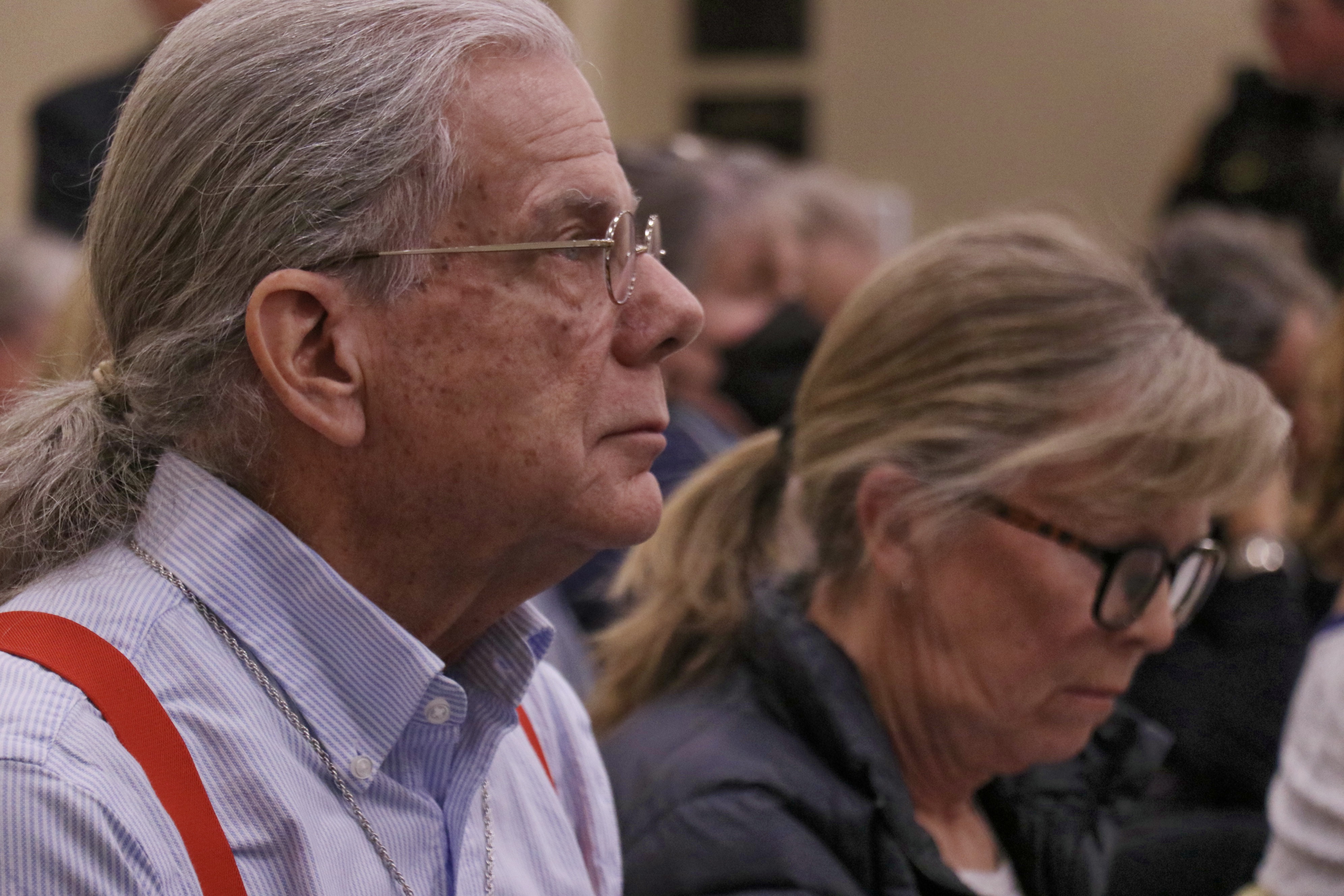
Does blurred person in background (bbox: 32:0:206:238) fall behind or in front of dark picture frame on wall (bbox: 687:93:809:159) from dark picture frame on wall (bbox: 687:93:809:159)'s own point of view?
in front

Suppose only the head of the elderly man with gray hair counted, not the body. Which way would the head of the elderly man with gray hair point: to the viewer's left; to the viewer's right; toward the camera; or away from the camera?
to the viewer's right

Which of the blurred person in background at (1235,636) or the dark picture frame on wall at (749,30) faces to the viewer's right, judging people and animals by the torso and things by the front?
the blurred person in background

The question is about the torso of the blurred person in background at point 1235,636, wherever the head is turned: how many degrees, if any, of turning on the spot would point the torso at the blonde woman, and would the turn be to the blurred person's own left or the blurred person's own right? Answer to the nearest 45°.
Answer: approximately 90° to the blurred person's own right

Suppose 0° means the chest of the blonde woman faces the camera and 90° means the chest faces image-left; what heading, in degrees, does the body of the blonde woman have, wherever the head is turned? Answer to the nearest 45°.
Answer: approximately 315°

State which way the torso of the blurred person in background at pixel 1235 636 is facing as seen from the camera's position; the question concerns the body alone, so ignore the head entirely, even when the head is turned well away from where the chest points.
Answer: to the viewer's right

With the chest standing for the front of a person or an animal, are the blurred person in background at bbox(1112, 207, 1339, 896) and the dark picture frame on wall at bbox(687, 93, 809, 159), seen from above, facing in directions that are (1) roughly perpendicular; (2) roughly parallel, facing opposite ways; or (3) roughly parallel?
roughly perpendicular

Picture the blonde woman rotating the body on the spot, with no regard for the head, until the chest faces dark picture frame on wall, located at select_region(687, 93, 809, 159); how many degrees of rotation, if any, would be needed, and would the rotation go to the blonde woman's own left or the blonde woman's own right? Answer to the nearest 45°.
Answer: approximately 135° to the blonde woman's own left

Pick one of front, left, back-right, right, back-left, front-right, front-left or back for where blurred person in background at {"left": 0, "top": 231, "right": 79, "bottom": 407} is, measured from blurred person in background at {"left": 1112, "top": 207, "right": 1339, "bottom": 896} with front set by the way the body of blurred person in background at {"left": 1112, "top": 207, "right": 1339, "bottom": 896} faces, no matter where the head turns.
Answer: back

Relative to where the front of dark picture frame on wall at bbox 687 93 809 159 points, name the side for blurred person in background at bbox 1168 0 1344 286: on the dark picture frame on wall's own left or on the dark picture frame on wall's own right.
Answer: on the dark picture frame on wall's own left

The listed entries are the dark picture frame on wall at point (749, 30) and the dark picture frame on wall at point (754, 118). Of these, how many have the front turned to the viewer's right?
0

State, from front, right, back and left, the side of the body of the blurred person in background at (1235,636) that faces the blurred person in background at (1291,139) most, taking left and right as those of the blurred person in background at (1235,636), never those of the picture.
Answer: left
